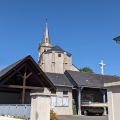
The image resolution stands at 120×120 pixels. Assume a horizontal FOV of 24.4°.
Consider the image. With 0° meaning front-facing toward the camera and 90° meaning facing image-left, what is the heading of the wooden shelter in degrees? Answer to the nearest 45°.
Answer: approximately 0°

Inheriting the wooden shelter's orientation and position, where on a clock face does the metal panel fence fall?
The metal panel fence is roughly at 12 o'clock from the wooden shelter.
